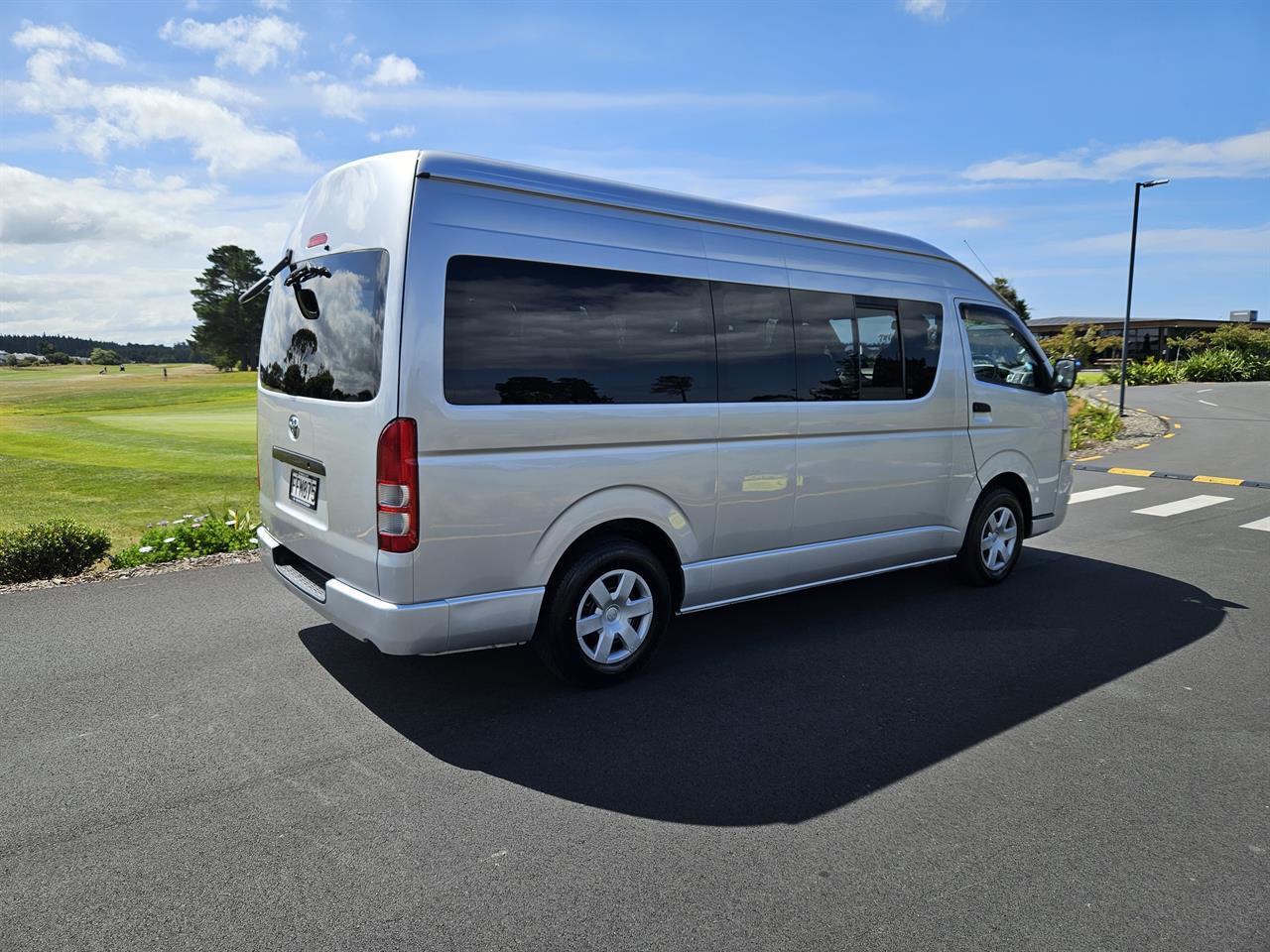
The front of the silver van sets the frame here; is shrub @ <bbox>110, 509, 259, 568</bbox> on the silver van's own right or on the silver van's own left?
on the silver van's own left

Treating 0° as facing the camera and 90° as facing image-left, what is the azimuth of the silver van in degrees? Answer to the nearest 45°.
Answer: approximately 225°

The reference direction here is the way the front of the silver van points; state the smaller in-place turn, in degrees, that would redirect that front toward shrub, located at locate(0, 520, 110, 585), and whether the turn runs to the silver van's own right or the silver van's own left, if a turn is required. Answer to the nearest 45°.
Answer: approximately 90° to the silver van's own left

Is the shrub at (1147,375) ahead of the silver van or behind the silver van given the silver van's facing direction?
ahead

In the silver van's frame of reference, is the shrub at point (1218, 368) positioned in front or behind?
in front
